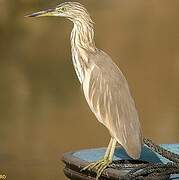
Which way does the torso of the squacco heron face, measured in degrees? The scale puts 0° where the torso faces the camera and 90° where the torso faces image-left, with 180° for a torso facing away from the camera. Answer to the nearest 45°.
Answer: approximately 90°
